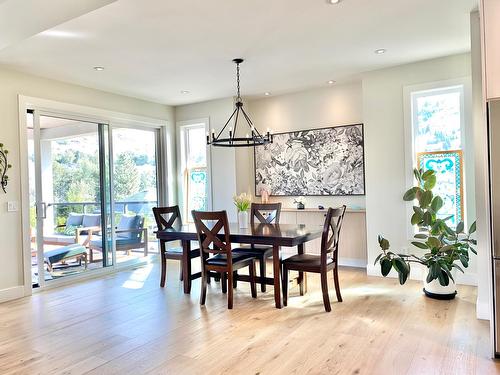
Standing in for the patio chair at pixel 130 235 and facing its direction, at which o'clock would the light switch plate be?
The light switch plate is roughly at 12 o'clock from the patio chair.

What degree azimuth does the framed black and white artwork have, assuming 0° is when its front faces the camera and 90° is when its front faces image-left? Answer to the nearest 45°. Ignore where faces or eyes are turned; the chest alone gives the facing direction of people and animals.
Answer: approximately 45°

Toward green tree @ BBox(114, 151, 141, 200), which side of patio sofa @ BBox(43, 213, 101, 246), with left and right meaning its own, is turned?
back

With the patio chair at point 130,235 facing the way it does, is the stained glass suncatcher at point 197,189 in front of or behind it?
behind

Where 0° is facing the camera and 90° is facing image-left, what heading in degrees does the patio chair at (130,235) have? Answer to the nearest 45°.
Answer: approximately 45°

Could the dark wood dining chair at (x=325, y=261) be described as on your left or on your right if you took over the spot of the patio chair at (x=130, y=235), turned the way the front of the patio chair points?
on your left

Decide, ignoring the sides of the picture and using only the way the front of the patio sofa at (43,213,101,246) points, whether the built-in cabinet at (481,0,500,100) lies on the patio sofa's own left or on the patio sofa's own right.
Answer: on the patio sofa's own left

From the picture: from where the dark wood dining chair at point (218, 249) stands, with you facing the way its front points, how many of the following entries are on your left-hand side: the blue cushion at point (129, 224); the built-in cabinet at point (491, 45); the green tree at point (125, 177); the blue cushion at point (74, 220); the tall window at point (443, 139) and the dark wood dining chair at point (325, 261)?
3
